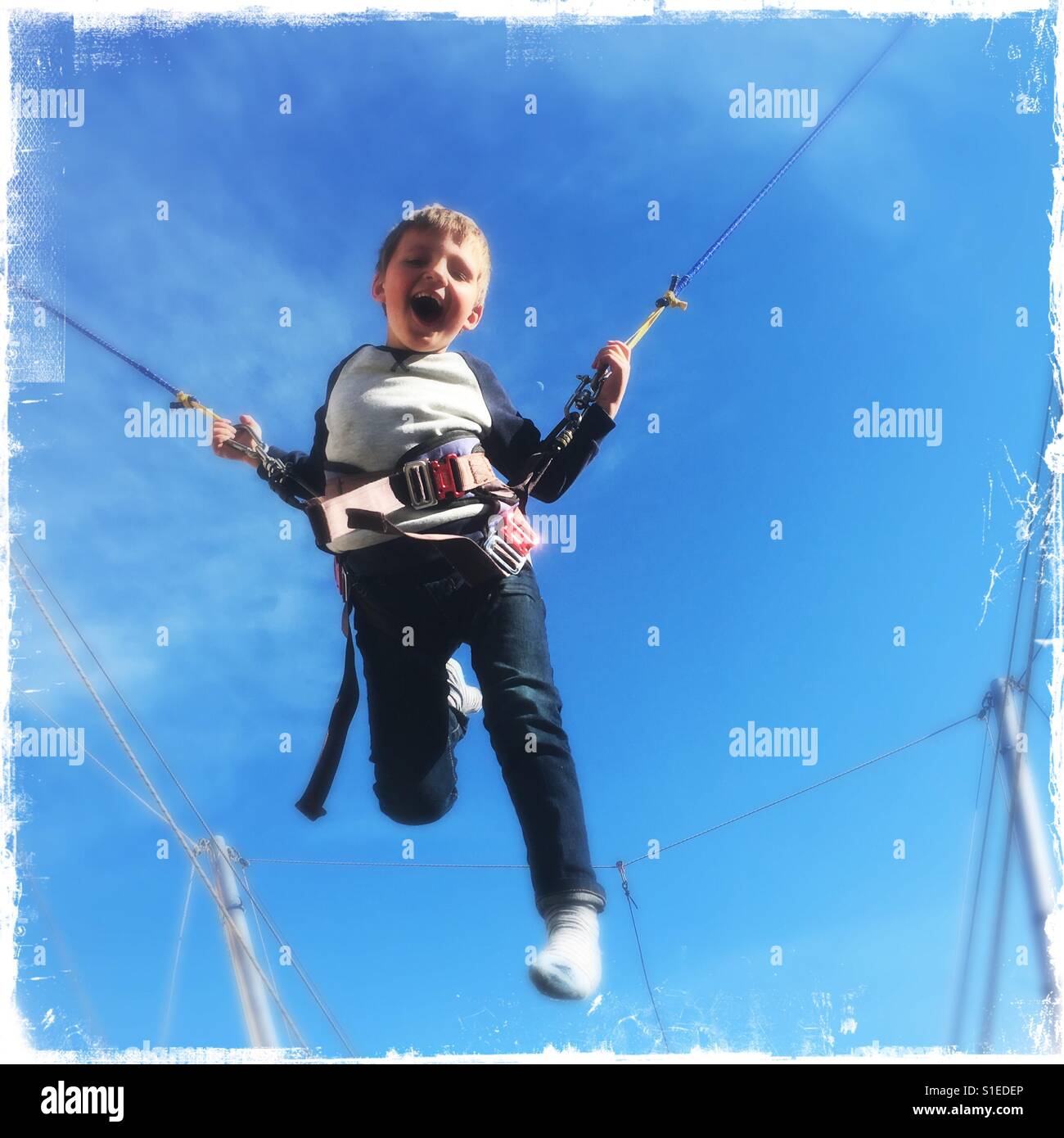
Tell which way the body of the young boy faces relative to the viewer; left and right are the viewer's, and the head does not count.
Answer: facing the viewer

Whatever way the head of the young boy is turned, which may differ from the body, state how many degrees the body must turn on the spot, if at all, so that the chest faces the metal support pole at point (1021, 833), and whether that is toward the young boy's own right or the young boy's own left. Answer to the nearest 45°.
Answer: approximately 135° to the young boy's own left

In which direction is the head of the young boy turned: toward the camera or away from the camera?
toward the camera
